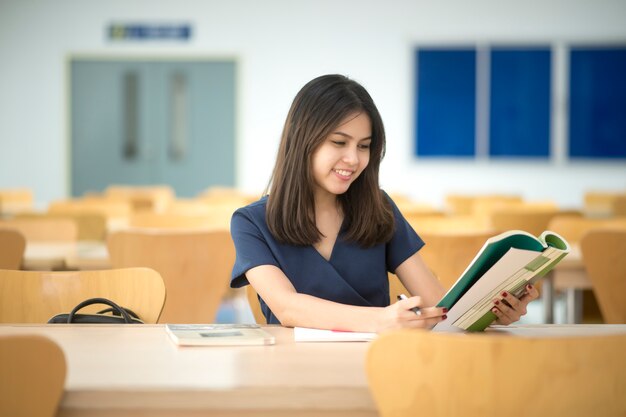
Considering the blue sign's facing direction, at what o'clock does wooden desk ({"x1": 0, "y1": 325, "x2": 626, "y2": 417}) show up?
The wooden desk is roughly at 12 o'clock from the blue sign.

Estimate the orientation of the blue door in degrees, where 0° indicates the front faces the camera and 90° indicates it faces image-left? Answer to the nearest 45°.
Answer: approximately 0°

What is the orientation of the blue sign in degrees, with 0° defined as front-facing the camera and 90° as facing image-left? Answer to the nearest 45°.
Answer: approximately 0°

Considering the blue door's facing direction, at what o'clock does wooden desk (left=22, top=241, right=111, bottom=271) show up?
The wooden desk is roughly at 12 o'clock from the blue door.

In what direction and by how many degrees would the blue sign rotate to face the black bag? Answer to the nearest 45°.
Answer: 0° — it already faces it

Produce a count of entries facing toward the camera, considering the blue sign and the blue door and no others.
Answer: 2

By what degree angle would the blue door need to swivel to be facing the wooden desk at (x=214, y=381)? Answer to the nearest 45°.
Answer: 0° — it already faces it

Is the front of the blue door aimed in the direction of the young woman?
yes

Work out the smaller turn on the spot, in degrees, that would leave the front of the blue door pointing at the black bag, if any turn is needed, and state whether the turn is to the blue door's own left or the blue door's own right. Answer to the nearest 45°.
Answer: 0° — it already faces it
